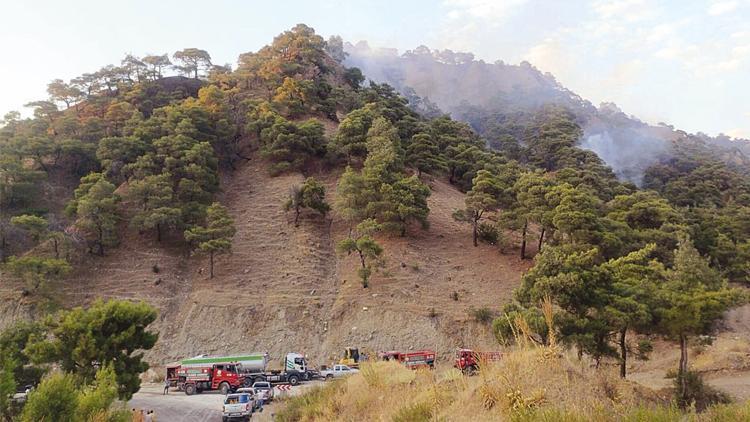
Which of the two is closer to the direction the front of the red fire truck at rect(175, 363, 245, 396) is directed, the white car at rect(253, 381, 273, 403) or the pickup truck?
the pickup truck

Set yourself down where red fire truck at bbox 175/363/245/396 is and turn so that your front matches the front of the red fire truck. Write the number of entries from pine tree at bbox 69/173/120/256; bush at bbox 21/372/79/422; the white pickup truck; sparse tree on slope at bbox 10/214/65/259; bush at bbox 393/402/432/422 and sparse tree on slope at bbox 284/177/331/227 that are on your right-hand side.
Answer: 3

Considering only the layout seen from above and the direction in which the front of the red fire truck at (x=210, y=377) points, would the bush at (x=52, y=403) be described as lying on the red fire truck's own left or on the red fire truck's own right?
on the red fire truck's own right
